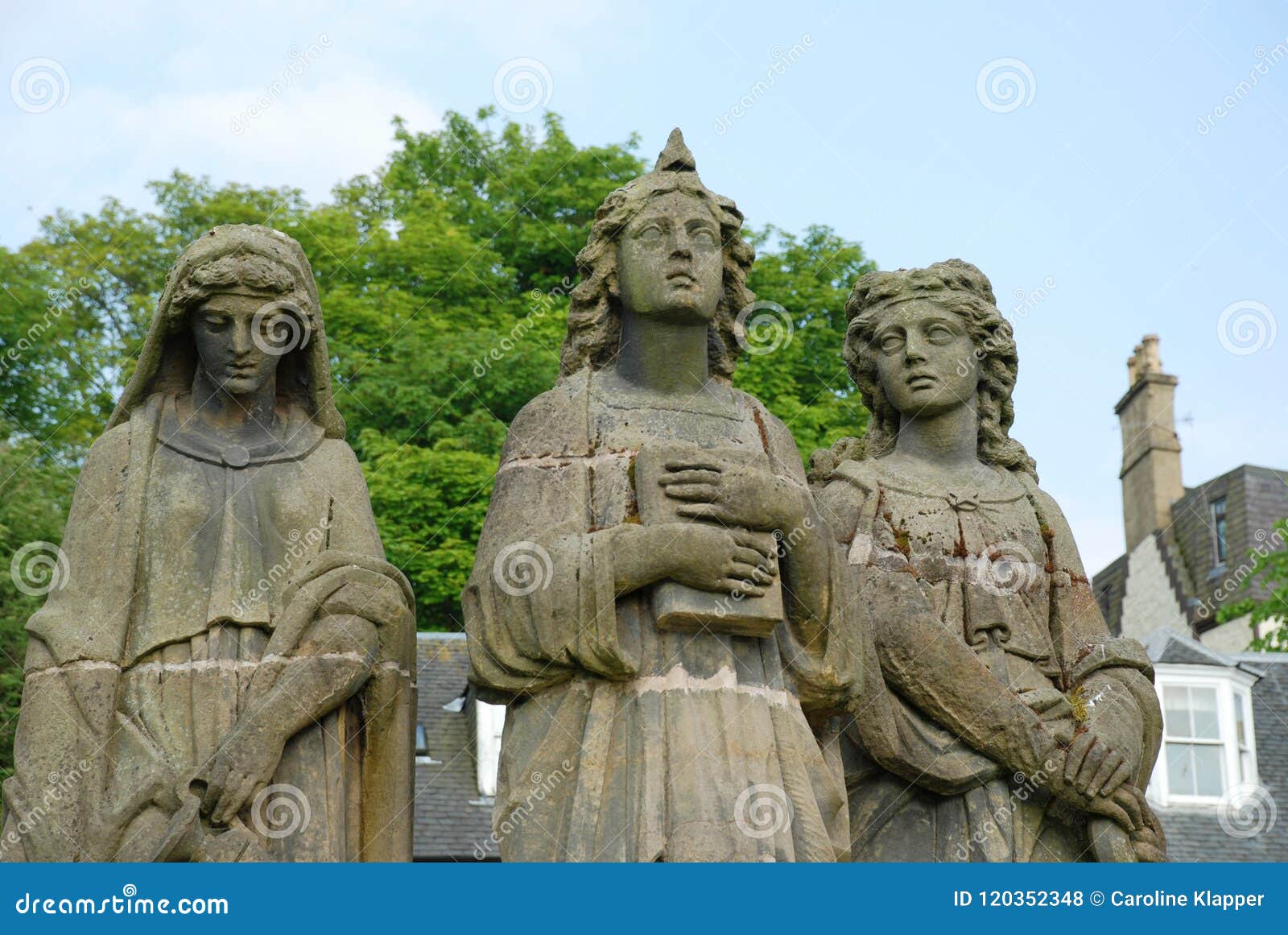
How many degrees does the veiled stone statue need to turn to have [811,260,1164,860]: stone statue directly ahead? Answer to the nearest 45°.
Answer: approximately 90° to its left

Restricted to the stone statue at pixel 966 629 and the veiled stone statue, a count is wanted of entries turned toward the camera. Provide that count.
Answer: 2

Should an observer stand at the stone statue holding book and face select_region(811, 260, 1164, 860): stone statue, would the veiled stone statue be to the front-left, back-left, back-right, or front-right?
back-left

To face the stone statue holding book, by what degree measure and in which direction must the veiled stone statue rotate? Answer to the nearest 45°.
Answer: approximately 90° to its left

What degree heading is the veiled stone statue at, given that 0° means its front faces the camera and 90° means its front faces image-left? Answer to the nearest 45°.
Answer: approximately 0°

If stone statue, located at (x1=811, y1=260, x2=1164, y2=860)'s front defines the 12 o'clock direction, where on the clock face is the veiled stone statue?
The veiled stone statue is roughly at 2 o'clock from the stone statue.
